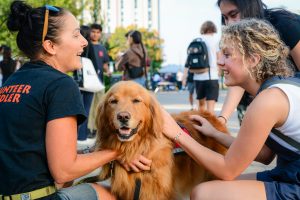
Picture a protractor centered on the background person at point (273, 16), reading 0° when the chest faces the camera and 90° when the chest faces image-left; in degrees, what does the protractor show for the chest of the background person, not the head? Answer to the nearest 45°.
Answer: approximately 45°

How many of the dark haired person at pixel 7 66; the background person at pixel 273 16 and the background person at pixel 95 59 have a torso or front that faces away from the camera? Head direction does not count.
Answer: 1

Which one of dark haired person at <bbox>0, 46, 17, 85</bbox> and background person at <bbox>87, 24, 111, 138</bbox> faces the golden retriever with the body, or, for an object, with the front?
the background person

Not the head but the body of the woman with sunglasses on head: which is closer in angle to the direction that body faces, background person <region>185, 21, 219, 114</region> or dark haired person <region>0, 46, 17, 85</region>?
the background person

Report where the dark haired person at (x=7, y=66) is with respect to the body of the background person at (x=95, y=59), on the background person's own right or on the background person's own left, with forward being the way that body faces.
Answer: on the background person's own right

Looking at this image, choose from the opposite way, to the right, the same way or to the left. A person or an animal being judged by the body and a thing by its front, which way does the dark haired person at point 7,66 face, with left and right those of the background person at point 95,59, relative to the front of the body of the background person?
the opposite way

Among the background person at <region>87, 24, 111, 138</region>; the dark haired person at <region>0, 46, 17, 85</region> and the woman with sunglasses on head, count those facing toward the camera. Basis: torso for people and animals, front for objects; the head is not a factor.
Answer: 1

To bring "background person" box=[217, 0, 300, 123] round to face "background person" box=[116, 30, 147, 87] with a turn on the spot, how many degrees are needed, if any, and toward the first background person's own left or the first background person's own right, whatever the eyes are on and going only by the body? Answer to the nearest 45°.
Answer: approximately 90° to the first background person's own right

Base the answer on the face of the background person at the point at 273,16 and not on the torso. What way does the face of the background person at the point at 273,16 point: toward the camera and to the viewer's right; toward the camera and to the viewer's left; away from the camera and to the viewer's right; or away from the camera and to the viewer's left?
toward the camera and to the viewer's left

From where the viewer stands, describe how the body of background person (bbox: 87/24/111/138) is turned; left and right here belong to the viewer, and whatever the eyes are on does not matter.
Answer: facing the viewer

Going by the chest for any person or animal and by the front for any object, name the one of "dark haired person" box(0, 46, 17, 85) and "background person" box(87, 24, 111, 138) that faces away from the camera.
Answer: the dark haired person

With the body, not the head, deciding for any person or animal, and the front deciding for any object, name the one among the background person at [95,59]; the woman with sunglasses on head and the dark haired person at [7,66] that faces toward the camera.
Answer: the background person

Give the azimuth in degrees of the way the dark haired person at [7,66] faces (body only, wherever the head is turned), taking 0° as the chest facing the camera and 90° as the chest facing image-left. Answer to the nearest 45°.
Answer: approximately 180°
